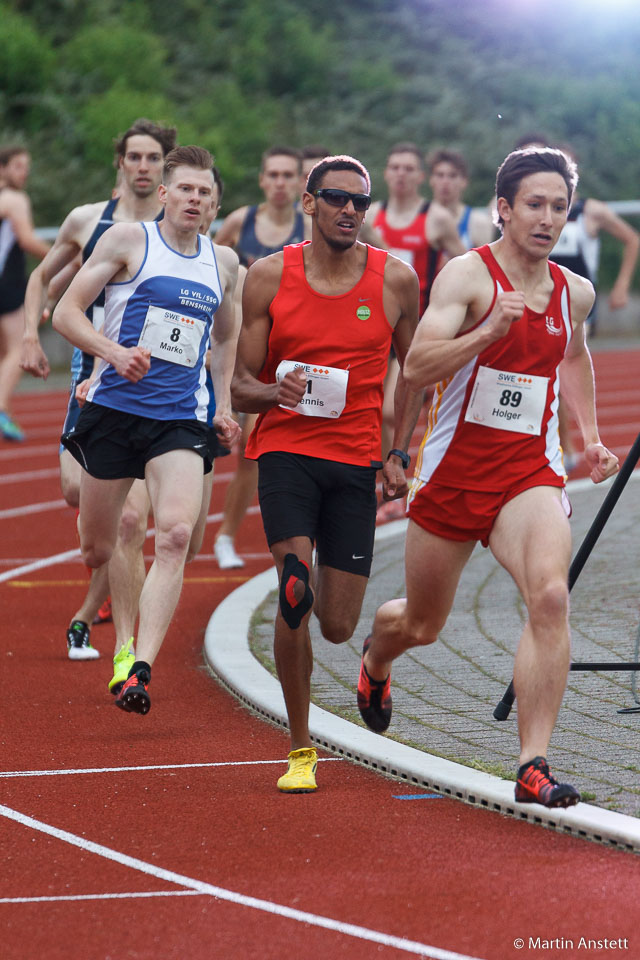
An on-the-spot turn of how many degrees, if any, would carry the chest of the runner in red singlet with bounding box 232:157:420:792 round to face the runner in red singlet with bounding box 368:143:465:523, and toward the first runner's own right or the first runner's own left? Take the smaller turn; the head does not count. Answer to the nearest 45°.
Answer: approximately 180°

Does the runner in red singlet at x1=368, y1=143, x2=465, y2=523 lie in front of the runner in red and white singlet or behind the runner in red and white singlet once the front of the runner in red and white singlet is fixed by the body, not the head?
behind

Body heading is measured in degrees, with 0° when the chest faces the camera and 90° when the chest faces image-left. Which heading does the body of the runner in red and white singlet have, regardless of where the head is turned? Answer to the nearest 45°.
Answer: approximately 315°

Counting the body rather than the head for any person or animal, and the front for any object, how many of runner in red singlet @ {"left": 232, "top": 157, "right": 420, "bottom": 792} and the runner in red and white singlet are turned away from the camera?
0

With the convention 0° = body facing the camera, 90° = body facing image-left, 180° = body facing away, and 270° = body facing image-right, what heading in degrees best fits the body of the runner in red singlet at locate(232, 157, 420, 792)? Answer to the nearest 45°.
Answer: approximately 0°
